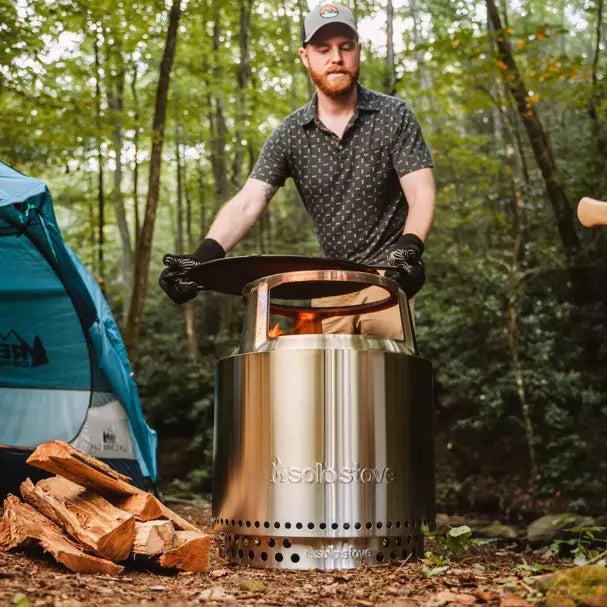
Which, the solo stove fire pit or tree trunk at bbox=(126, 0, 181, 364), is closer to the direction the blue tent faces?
the solo stove fire pit

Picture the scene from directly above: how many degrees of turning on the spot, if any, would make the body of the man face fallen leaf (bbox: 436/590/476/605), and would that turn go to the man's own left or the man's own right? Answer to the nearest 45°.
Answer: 0° — they already face it

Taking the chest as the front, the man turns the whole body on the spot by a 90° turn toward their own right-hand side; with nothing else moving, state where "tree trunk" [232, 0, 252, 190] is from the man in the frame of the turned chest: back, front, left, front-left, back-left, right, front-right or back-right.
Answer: right

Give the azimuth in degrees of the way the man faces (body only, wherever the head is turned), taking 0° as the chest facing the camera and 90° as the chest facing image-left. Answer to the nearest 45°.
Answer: approximately 0°

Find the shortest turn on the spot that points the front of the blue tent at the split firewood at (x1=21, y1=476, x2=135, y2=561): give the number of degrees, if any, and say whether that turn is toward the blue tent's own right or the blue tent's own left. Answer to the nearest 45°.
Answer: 0° — it already faces it

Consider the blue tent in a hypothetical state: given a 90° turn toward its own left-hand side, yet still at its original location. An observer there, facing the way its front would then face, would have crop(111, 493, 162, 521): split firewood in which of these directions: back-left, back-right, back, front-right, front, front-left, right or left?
right

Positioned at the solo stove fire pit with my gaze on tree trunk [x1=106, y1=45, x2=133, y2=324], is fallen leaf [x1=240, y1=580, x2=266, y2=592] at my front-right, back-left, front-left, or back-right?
back-left

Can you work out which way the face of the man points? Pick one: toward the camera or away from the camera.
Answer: toward the camera

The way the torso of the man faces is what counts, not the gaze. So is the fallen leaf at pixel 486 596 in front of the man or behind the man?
in front

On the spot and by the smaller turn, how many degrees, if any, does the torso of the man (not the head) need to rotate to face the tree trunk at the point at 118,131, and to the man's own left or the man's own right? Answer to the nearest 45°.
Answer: approximately 180°

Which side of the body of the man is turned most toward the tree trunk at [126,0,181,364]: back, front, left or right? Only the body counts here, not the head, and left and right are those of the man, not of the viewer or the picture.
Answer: back

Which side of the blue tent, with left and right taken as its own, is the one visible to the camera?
front

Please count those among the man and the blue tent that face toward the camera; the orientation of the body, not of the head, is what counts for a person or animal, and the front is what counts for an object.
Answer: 2

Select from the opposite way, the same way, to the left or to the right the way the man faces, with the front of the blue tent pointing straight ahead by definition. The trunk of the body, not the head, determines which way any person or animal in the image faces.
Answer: the same way
